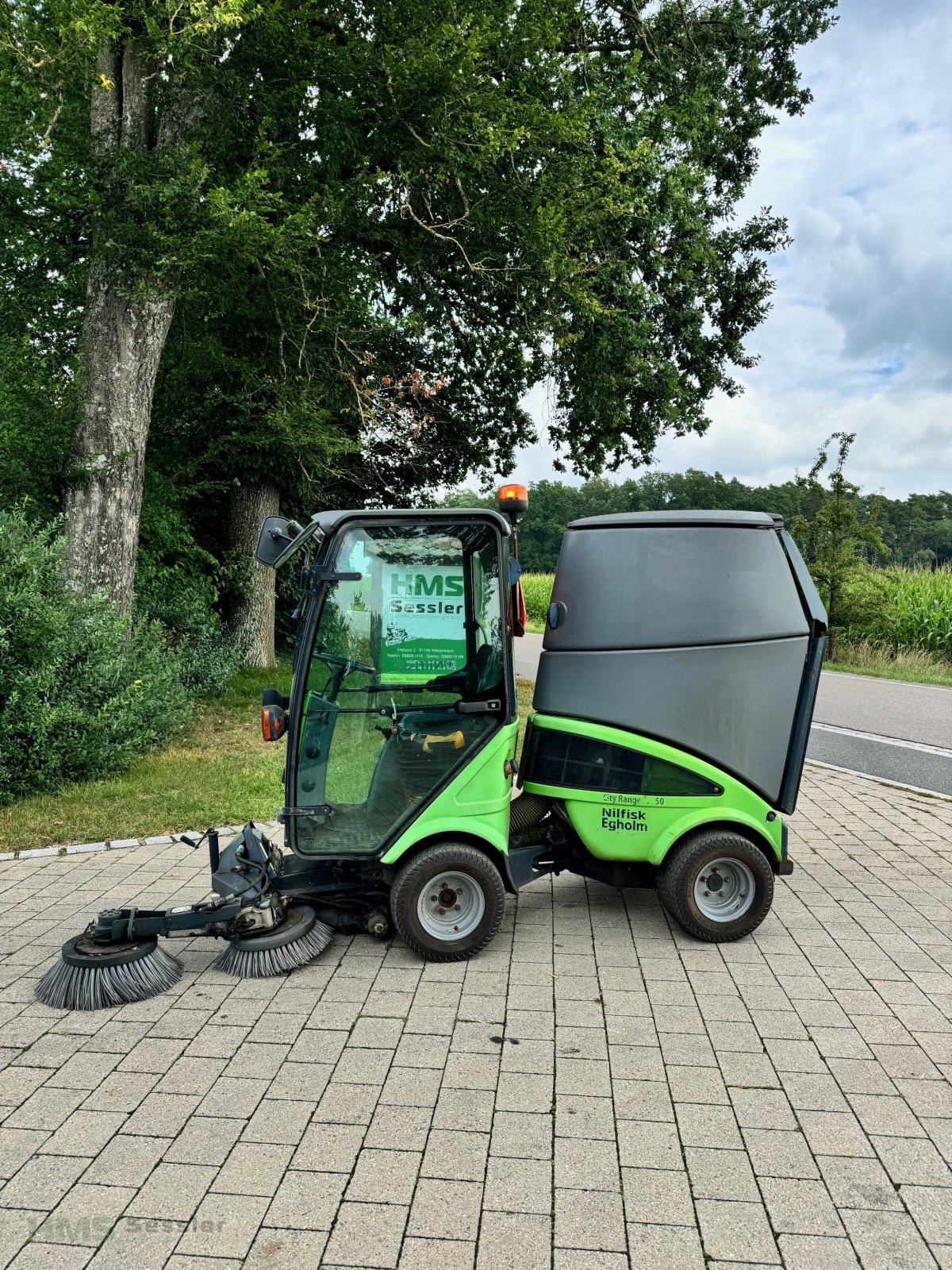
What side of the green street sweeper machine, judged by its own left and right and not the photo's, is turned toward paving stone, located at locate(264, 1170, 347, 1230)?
left

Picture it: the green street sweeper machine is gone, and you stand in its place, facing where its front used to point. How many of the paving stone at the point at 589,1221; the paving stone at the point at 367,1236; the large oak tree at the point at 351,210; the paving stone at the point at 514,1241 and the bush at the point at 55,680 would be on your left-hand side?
3

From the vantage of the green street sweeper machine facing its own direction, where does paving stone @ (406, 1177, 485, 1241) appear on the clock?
The paving stone is roughly at 9 o'clock from the green street sweeper machine.

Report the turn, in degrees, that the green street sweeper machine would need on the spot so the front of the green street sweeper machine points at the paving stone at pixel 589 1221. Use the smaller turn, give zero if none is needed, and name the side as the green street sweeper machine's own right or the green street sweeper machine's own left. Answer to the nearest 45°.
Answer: approximately 90° to the green street sweeper machine's own left

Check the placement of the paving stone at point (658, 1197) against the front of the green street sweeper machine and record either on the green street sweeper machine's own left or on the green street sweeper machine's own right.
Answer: on the green street sweeper machine's own left

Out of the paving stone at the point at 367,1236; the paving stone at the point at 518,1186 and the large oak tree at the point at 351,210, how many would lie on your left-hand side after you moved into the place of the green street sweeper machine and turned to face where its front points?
2

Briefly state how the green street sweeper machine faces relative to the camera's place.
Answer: facing to the left of the viewer

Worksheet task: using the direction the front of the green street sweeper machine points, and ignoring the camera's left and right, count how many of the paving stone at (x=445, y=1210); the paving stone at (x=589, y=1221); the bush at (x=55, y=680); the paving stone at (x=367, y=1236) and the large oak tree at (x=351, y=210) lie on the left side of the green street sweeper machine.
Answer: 3

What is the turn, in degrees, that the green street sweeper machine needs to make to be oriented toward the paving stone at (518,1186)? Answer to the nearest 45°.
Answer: approximately 90° to its left

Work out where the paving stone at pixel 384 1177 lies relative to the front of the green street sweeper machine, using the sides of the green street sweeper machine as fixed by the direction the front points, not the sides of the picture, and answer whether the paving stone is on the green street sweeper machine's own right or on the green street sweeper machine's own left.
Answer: on the green street sweeper machine's own left

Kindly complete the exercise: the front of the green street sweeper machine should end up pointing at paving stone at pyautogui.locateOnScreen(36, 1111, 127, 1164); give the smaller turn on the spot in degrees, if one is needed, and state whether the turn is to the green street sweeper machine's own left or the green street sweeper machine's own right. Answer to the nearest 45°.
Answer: approximately 45° to the green street sweeper machine's own left

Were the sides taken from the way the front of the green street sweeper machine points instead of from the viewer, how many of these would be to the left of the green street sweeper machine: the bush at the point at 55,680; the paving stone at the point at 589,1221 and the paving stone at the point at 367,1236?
2

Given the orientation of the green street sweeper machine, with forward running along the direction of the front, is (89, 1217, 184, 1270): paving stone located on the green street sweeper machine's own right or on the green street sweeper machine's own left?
on the green street sweeper machine's own left

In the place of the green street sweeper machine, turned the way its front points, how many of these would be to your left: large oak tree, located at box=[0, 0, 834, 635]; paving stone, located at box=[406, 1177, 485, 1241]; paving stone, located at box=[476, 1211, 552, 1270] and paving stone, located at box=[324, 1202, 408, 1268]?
3

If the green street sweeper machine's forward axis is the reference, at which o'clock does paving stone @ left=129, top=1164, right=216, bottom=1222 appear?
The paving stone is roughly at 10 o'clock from the green street sweeper machine.

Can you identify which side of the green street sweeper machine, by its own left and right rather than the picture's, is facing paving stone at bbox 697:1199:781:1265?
left
